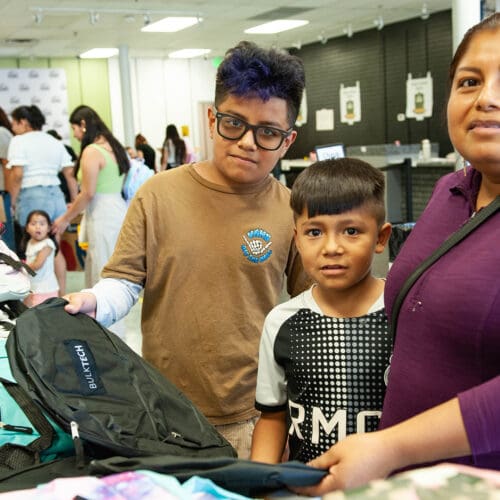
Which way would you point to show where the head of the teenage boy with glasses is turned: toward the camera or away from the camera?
toward the camera

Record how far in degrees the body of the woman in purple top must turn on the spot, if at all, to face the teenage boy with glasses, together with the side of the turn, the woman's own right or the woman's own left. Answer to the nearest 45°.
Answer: approximately 90° to the woman's own right

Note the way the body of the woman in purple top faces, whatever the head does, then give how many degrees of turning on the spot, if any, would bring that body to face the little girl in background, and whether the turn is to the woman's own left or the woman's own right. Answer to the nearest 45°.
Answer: approximately 90° to the woman's own right

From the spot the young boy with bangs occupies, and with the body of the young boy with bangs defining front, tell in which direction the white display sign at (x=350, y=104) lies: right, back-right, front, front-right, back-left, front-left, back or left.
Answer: back

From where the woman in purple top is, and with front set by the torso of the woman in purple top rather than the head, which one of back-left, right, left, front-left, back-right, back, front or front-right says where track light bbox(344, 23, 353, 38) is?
back-right

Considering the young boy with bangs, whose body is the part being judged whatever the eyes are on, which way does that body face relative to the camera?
toward the camera

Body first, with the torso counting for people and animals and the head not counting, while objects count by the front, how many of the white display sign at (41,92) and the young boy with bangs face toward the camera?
2

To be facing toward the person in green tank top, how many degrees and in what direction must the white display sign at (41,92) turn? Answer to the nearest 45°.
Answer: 0° — it already faces them

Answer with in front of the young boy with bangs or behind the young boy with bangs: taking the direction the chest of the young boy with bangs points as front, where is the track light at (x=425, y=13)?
behind

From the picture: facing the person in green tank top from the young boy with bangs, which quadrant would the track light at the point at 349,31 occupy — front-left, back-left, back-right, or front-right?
front-right

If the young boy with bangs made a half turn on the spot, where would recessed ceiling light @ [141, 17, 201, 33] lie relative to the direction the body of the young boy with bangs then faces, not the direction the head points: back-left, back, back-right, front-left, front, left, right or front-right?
front

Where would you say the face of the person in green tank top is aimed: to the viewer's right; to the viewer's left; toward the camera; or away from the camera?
to the viewer's left

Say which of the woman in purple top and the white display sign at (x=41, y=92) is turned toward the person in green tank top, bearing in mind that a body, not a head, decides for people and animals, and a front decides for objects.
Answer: the white display sign

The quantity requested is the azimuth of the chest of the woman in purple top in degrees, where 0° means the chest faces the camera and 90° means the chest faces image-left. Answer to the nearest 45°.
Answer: approximately 45°

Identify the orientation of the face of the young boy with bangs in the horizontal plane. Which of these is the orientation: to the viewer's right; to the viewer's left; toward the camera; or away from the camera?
toward the camera
